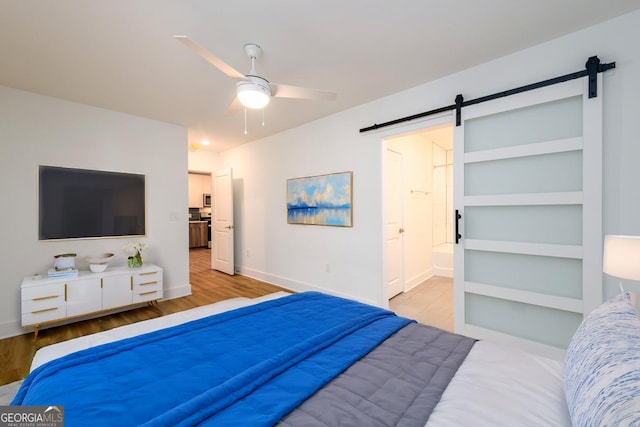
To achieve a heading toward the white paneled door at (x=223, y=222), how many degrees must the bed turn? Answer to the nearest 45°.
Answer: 0° — it already faces it

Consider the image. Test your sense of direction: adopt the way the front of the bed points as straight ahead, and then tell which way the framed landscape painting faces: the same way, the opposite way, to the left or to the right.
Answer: to the left

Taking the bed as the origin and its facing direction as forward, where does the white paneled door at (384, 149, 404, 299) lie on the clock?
The white paneled door is roughly at 2 o'clock from the bed.

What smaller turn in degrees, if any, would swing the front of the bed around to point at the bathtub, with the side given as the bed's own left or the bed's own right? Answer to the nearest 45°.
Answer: approximately 90° to the bed's own right

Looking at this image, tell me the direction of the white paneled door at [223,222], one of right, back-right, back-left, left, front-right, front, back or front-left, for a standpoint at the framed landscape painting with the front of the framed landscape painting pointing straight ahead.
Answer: right

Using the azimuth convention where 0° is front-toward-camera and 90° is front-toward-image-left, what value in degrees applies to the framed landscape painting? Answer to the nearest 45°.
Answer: approximately 45°

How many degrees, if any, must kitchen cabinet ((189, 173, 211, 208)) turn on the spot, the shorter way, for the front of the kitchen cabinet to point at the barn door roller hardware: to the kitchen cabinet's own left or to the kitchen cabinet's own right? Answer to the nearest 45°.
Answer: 0° — it already faces it

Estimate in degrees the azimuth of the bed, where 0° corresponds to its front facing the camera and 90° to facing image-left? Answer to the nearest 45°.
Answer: approximately 135°

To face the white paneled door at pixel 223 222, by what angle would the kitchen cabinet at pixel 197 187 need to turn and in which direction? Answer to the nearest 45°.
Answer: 0° — it already faces it

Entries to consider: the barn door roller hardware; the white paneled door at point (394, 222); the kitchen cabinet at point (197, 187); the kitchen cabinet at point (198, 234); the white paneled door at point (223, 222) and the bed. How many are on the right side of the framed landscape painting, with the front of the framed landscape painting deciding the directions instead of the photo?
3

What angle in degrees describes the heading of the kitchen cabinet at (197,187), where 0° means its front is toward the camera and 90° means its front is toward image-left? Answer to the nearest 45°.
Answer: approximately 0°

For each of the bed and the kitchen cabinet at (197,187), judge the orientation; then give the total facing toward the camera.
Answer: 1

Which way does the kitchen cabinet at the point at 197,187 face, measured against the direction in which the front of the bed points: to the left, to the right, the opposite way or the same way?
the opposite way

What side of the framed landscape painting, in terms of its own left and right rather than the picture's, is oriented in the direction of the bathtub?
back

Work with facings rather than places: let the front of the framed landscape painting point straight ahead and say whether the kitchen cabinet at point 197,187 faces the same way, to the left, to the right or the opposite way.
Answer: to the left
